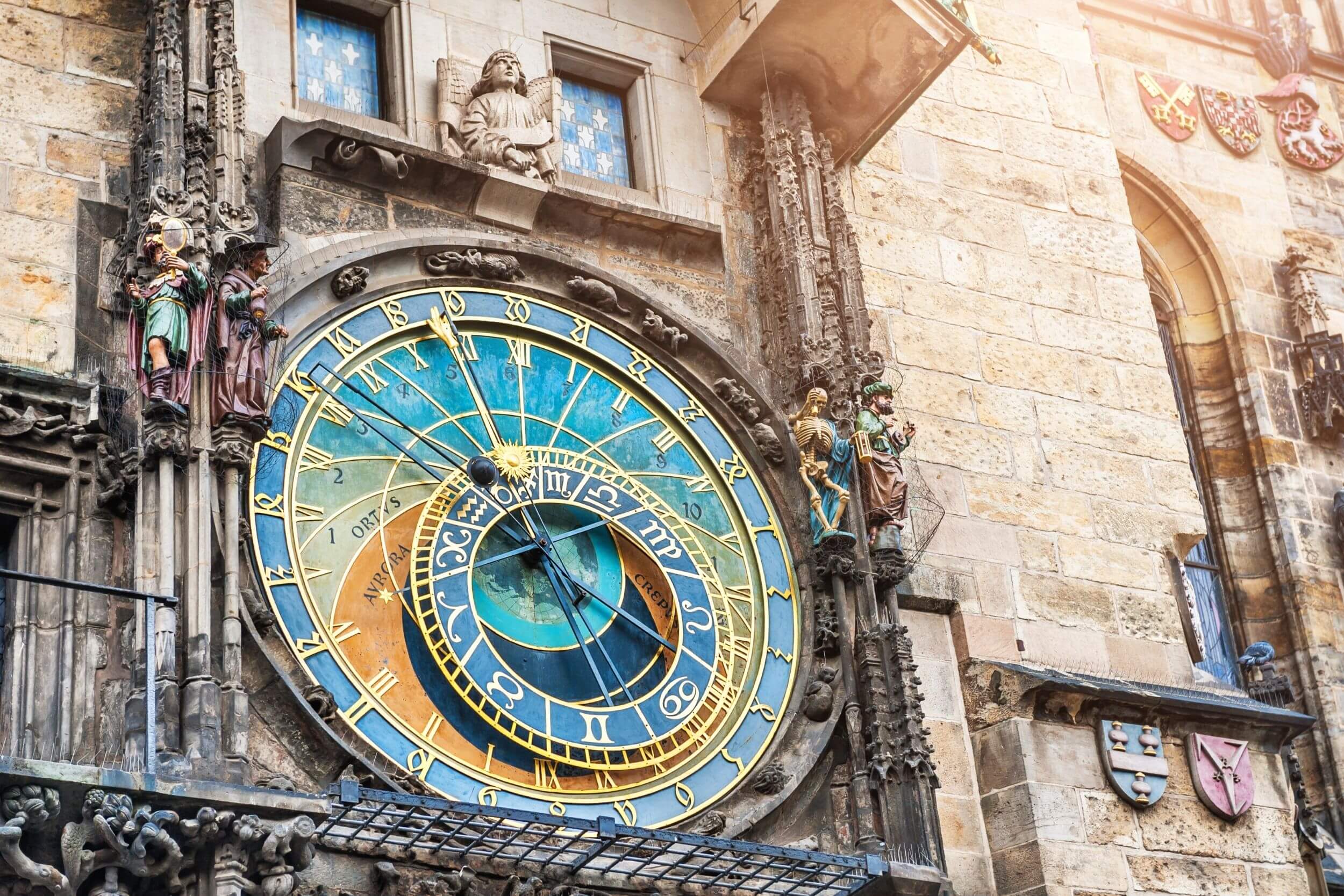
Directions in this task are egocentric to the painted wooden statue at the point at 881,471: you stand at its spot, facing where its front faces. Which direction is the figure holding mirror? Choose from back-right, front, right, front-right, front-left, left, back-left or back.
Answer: right

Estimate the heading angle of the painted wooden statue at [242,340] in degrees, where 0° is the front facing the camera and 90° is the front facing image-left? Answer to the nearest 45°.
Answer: approximately 315°

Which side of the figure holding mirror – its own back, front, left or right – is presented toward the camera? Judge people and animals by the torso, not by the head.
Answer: front

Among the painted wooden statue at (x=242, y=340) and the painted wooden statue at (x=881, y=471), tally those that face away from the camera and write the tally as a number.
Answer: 0

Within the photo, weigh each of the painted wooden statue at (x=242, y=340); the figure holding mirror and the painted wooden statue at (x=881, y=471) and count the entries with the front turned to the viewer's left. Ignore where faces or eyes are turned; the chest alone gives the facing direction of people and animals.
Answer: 0

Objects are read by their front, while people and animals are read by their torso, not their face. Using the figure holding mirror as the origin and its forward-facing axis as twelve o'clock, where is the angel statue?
The angel statue is roughly at 8 o'clock from the figure holding mirror.

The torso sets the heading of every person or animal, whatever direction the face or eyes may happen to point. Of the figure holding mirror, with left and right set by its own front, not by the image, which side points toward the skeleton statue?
left

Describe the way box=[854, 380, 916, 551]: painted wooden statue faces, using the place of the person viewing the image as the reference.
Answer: facing the viewer and to the right of the viewer
